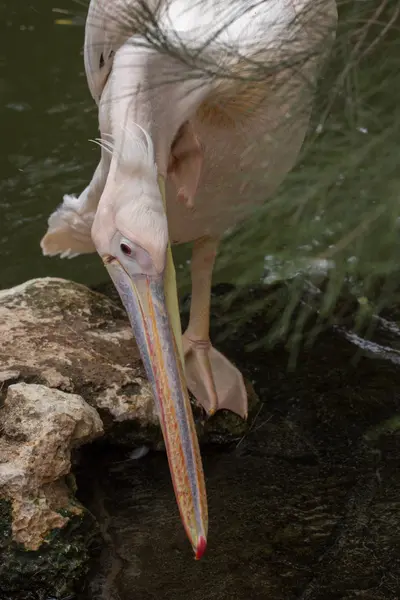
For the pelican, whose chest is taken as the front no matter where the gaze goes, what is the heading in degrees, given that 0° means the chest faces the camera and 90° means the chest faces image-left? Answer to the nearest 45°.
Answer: approximately 0°
